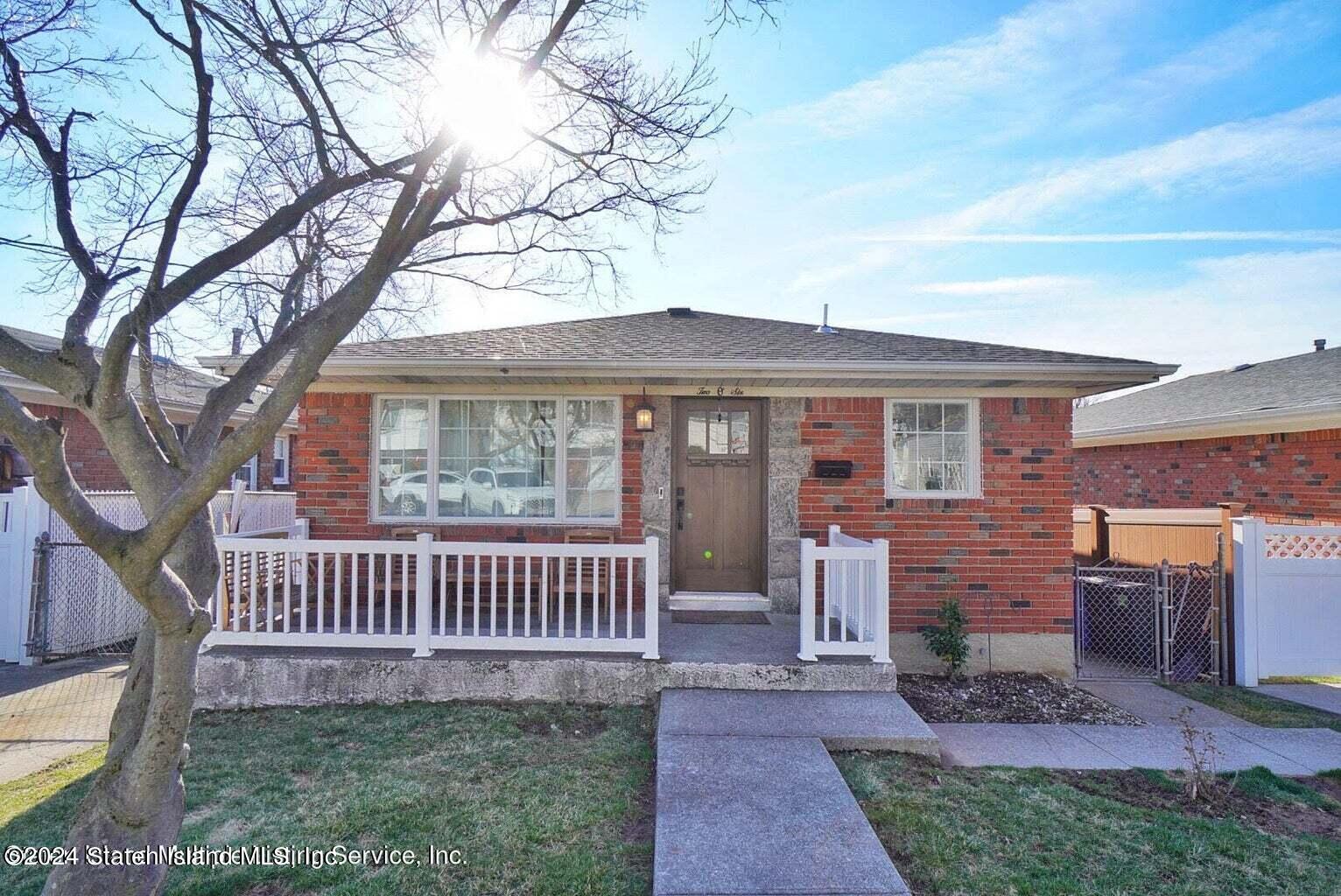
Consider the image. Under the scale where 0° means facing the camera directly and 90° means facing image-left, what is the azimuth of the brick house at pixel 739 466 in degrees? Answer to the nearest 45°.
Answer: approximately 0°

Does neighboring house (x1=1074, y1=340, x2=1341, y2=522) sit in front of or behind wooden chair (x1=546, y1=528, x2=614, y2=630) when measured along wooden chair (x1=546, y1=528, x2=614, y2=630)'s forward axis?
behind

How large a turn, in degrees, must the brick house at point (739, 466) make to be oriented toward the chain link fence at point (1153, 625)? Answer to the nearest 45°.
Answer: approximately 90° to its left

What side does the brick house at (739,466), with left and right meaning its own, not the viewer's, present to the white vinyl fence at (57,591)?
right

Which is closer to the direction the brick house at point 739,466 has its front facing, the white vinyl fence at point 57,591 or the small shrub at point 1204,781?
the small shrub

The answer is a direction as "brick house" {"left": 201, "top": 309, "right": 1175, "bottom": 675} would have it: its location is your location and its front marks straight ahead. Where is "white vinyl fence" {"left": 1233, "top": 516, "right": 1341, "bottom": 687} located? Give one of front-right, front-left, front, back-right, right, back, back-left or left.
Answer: left

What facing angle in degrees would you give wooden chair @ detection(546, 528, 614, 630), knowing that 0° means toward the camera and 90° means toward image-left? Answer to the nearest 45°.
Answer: approximately 45°

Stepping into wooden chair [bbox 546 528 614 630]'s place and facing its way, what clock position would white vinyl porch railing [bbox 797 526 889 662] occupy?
The white vinyl porch railing is roughly at 9 o'clock from the wooden chair.

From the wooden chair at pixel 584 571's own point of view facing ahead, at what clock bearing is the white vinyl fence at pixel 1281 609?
The white vinyl fence is roughly at 8 o'clock from the wooden chair.

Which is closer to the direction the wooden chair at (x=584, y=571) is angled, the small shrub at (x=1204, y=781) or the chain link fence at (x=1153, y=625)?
the small shrub

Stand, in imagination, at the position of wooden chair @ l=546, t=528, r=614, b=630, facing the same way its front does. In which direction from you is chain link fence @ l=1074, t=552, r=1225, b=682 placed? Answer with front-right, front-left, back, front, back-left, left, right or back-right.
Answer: back-left

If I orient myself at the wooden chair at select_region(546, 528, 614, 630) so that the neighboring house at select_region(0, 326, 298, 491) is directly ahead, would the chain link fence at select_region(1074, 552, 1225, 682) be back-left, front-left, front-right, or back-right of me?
back-right
